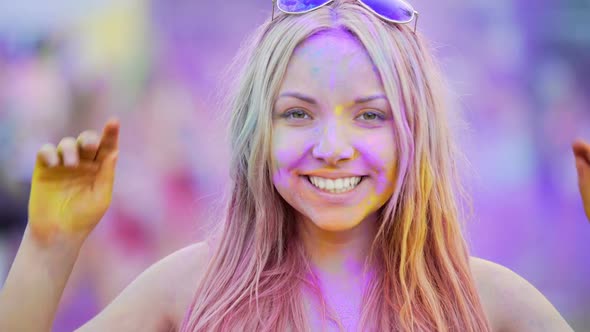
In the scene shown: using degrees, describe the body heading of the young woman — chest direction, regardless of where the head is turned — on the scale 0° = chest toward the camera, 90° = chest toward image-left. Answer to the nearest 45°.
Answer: approximately 0°
